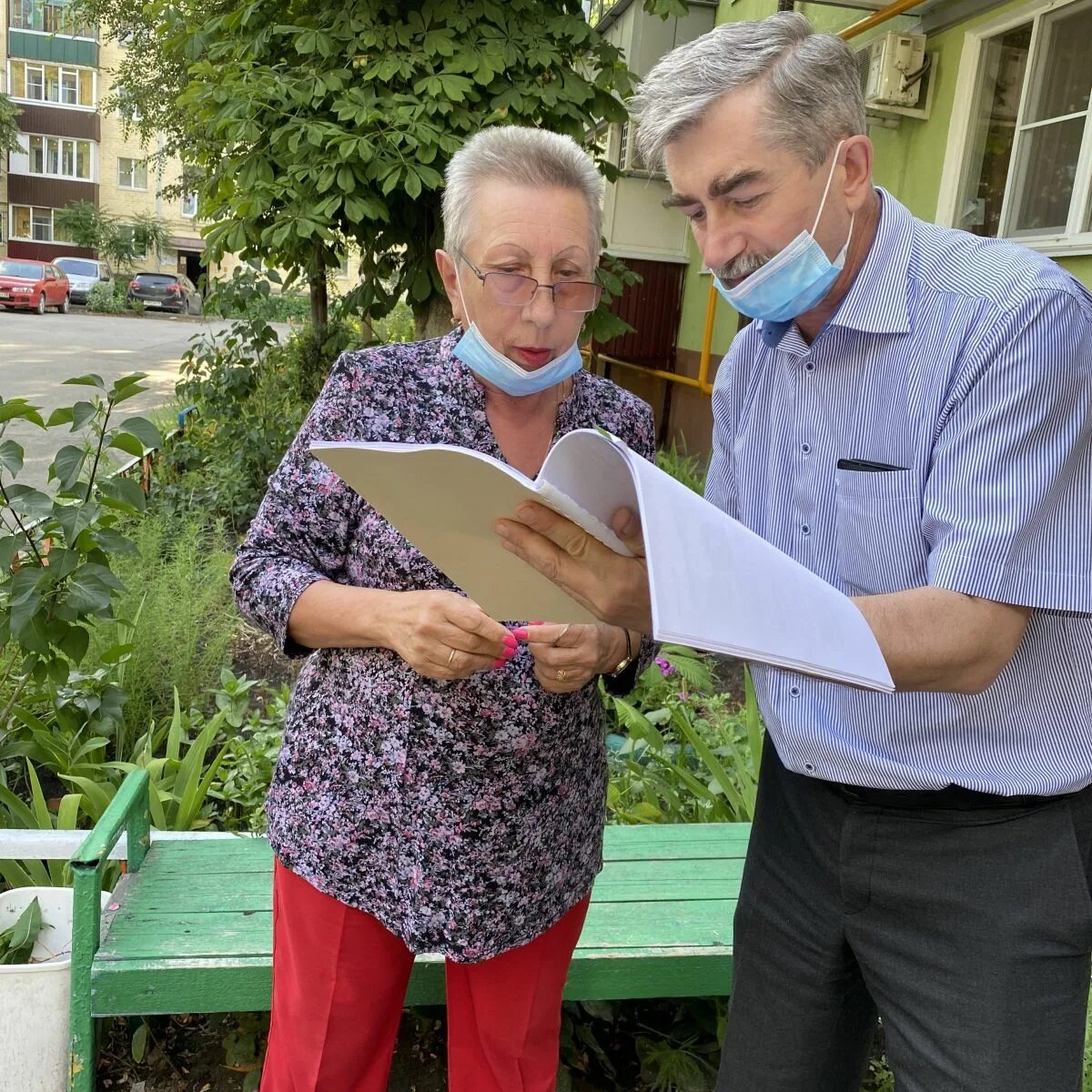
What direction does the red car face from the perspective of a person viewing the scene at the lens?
facing the viewer and to the left of the viewer

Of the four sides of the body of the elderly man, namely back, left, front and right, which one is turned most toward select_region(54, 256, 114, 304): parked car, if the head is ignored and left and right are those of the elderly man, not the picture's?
right

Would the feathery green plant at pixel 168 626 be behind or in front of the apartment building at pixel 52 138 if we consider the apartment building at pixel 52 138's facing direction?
in front

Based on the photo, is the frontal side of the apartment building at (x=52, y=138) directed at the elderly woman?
yes

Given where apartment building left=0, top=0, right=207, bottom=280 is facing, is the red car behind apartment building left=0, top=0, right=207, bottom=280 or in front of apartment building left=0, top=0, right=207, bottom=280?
in front

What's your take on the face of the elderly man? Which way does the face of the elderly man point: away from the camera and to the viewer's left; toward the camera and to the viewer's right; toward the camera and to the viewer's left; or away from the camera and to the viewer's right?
toward the camera and to the viewer's left

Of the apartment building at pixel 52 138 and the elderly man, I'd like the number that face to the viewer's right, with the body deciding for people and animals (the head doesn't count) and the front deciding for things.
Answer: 0

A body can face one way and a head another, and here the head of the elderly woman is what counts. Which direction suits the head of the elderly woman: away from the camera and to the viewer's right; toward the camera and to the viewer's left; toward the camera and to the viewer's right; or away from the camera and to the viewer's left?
toward the camera and to the viewer's right

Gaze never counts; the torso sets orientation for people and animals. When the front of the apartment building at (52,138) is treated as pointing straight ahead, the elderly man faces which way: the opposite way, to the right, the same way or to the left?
to the right

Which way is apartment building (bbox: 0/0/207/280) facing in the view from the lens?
facing the viewer

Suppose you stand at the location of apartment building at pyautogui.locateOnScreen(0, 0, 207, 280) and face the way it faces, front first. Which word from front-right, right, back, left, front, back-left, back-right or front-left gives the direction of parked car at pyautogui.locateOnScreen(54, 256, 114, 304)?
front

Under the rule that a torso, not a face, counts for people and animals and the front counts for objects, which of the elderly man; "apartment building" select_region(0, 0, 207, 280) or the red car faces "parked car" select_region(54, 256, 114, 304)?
the apartment building

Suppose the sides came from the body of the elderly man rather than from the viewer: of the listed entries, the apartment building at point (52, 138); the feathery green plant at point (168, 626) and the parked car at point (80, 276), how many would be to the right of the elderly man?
3
